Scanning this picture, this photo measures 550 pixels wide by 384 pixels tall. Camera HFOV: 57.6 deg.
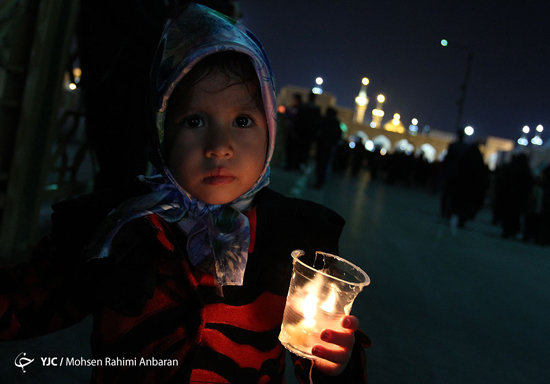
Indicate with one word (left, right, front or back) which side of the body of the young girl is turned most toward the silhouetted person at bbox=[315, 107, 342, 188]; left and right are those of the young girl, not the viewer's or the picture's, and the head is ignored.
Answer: back

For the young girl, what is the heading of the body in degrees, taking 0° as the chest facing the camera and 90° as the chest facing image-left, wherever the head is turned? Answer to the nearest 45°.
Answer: approximately 0°

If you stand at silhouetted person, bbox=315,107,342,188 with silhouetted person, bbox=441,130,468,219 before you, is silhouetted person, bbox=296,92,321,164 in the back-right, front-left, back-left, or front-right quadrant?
back-left

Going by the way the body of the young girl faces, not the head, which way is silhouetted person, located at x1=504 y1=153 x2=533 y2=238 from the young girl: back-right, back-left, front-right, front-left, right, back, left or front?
back-left

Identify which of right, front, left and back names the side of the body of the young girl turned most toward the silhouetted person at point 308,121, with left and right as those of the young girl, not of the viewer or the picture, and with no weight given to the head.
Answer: back

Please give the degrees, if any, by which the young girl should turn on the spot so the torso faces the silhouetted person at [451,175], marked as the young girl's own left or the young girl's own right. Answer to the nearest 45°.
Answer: approximately 135° to the young girl's own left

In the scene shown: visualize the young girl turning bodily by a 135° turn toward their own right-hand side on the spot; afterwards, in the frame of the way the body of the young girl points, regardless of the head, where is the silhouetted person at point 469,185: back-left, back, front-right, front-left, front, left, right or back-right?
right
